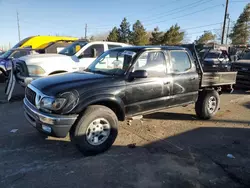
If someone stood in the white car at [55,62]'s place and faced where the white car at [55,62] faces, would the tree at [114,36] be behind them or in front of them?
behind

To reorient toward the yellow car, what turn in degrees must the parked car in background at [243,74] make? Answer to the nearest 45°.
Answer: approximately 45° to its right

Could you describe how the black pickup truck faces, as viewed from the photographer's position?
facing the viewer and to the left of the viewer

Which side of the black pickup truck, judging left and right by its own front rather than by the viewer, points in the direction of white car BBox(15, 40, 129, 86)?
right

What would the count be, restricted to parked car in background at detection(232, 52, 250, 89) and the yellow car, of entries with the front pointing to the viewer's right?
0

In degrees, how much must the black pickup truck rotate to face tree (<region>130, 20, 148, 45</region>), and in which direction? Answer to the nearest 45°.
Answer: approximately 135° to its right

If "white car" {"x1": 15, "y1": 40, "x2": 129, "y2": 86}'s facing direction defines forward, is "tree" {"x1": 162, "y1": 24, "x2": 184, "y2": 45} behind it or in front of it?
behind

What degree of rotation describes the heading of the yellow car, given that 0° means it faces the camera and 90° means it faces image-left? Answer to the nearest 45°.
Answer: approximately 45°

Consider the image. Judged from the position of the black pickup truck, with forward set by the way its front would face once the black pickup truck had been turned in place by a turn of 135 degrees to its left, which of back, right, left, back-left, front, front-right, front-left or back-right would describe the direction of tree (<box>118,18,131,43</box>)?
left

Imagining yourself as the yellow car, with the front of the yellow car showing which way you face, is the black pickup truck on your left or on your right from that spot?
on your left

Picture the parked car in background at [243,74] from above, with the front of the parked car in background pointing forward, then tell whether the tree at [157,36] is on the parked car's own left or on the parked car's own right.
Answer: on the parked car's own right

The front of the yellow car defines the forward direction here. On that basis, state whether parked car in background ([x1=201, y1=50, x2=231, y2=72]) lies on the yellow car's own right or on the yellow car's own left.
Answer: on the yellow car's own left
